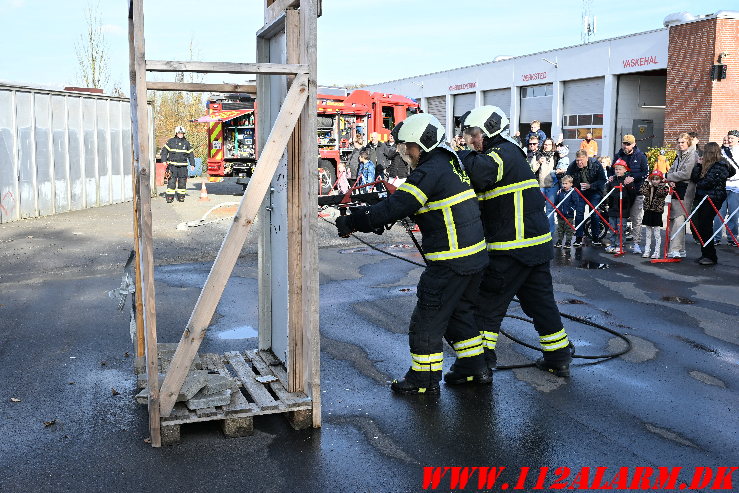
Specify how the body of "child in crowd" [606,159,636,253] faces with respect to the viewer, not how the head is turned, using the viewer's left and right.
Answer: facing the viewer and to the left of the viewer

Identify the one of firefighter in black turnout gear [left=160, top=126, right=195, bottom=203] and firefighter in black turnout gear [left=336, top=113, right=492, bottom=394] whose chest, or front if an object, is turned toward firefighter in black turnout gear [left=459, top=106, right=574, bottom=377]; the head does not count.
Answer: firefighter in black turnout gear [left=160, top=126, right=195, bottom=203]

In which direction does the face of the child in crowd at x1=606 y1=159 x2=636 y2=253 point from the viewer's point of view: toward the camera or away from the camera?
toward the camera

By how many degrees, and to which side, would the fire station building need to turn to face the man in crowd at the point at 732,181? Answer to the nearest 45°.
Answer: approximately 45° to its left

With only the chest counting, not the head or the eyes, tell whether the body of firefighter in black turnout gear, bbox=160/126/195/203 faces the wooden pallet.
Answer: yes

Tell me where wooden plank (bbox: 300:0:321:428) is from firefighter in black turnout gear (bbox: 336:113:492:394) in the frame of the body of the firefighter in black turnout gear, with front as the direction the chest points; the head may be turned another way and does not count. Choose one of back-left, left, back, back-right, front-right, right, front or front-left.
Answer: front-left

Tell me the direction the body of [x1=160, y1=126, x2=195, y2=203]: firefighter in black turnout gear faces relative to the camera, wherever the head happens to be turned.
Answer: toward the camera

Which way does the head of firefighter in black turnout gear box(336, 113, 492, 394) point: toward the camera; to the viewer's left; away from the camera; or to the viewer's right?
to the viewer's left

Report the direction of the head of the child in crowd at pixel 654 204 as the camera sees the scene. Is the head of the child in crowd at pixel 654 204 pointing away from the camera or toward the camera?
toward the camera

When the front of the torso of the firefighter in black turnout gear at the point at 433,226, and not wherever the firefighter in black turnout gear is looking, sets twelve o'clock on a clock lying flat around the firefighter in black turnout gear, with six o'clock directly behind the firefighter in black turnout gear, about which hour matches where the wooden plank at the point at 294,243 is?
The wooden plank is roughly at 11 o'clock from the firefighter in black turnout gear.

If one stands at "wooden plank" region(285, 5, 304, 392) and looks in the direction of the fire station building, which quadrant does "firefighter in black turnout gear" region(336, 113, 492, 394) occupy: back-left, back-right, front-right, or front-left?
front-right

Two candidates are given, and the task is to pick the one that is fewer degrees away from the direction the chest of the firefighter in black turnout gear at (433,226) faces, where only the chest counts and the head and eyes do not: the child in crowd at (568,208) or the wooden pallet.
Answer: the wooden pallet

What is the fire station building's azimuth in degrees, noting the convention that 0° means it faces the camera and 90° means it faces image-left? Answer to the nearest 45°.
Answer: approximately 45°

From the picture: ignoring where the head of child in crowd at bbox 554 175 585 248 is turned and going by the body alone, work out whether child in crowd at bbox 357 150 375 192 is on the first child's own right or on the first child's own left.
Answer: on the first child's own right

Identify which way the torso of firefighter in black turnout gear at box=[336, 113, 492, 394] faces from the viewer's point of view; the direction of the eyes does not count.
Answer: to the viewer's left
